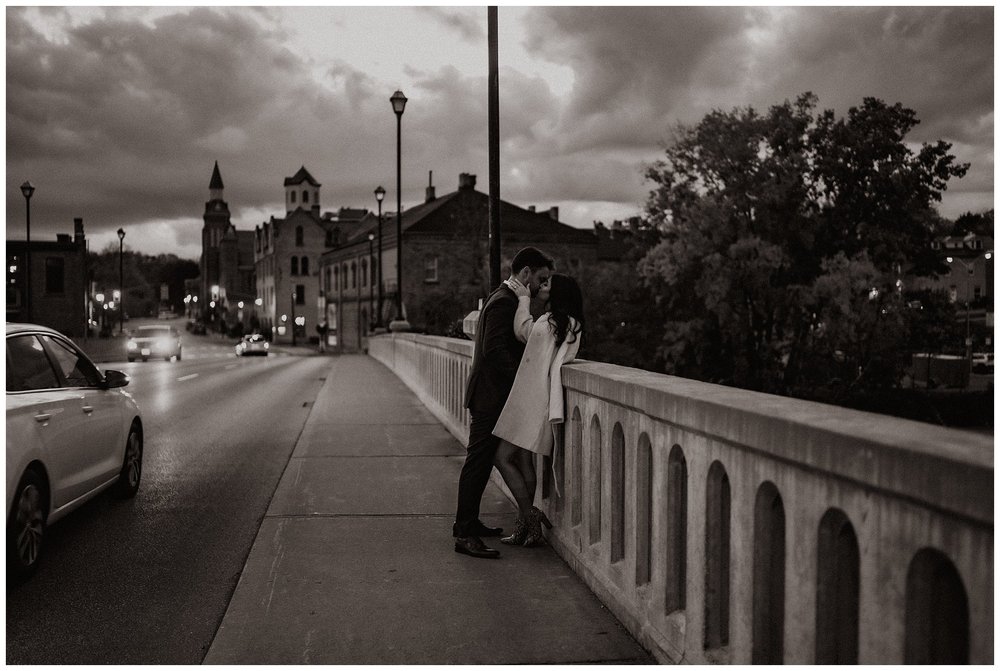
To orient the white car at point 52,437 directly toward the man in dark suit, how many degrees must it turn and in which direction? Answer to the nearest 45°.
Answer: approximately 90° to its right

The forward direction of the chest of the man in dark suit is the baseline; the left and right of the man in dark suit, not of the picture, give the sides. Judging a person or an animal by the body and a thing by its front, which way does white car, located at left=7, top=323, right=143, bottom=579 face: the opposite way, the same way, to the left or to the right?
to the left

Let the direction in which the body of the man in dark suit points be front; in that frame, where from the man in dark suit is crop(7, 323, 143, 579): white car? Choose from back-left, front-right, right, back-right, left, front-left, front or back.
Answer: back

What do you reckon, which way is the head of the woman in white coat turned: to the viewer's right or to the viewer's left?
to the viewer's left

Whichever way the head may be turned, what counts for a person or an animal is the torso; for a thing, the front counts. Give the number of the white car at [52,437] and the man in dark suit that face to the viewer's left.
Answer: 0

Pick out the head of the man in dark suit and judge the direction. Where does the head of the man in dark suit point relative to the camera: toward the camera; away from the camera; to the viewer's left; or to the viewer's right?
to the viewer's right

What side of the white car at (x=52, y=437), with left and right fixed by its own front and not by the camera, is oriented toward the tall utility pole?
front

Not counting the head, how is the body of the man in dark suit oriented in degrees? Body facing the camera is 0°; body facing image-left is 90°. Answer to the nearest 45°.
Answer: approximately 270°

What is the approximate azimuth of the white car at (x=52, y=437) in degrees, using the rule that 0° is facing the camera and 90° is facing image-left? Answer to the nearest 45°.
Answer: approximately 225°

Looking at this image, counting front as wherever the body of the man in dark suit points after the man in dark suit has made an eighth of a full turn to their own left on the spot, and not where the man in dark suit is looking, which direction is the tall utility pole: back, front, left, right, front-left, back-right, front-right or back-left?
front-left

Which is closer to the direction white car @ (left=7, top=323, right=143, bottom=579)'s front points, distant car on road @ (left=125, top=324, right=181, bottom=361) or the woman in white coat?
the distant car on road

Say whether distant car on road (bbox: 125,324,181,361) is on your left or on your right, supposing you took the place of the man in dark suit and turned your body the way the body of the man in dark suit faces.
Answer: on your left
